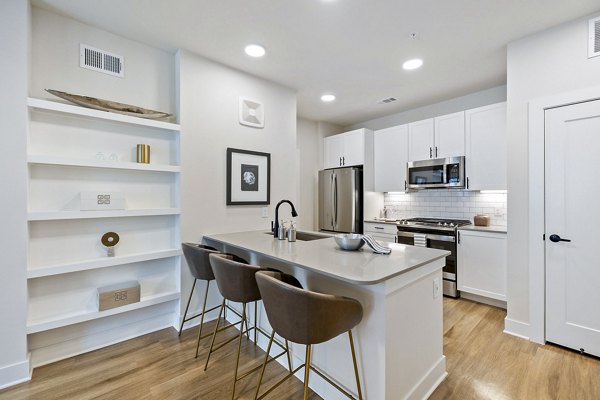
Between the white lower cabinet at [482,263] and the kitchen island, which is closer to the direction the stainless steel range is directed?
the kitchen island

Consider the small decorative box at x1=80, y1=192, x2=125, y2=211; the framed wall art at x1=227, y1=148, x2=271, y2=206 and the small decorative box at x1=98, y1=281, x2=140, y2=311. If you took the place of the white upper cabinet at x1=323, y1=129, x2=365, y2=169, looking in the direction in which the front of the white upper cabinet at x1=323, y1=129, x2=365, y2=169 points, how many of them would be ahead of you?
3

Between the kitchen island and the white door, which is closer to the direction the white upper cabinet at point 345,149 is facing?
the kitchen island

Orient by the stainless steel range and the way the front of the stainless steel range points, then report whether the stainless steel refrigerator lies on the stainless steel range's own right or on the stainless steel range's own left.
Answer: on the stainless steel range's own right

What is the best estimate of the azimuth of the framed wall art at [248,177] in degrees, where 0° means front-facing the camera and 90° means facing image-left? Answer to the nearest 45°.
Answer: approximately 315°

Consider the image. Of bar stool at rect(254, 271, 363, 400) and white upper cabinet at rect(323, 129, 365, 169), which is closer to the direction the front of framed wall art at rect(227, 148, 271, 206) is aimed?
the bar stool
